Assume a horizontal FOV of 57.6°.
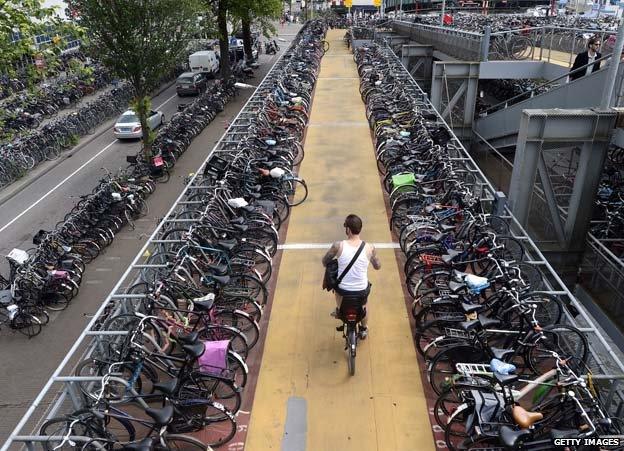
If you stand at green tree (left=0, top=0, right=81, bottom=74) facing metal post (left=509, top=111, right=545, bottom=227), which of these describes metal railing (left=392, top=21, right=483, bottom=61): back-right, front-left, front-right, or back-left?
front-left

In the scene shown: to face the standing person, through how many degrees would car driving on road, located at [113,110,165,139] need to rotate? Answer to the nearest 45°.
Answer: approximately 90° to its right

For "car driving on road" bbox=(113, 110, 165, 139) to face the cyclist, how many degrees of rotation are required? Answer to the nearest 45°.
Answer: approximately 135° to its right

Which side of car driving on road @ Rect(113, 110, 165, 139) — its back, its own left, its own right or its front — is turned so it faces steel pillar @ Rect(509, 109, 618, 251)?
right

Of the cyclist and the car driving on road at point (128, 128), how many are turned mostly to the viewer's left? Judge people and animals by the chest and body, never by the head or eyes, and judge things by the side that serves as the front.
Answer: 0

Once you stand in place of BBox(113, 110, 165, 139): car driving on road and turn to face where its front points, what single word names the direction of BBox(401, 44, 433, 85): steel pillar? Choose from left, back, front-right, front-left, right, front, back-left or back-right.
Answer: front-right

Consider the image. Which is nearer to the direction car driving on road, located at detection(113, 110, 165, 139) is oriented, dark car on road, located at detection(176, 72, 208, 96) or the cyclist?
the dark car on road

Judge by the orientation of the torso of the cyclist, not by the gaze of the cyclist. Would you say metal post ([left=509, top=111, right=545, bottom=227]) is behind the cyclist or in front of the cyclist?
in front

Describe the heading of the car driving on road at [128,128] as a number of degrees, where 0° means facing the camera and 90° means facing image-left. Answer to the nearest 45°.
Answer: approximately 225°

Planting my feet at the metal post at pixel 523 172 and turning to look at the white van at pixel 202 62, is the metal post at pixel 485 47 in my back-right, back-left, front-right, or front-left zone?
front-right

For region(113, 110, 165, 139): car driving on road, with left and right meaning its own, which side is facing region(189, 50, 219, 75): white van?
front

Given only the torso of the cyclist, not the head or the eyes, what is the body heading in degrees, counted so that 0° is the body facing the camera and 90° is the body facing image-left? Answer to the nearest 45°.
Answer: approximately 180°
